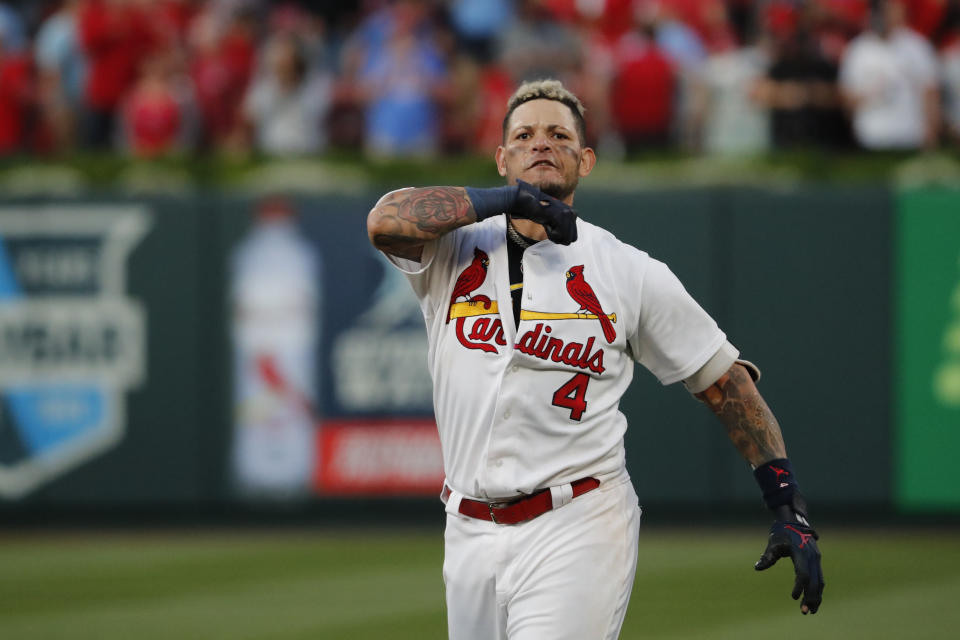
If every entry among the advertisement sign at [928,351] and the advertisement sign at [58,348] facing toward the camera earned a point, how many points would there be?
2

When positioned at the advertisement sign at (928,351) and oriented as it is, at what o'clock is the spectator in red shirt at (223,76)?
The spectator in red shirt is roughly at 3 o'clock from the advertisement sign.

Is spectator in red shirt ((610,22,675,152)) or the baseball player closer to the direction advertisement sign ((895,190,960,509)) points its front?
the baseball player

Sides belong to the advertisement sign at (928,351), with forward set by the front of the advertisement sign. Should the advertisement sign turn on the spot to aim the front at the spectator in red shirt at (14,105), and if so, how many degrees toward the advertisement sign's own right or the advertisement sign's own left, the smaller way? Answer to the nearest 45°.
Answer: approximately 90° to the advertisement sign's own right

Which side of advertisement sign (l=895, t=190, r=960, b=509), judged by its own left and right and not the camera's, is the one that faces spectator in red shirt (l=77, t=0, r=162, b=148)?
right

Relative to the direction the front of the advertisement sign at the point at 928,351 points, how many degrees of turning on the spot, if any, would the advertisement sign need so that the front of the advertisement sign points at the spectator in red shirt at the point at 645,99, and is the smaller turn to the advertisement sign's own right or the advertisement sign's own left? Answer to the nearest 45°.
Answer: approximately 90° to the advertisement sign's own right
